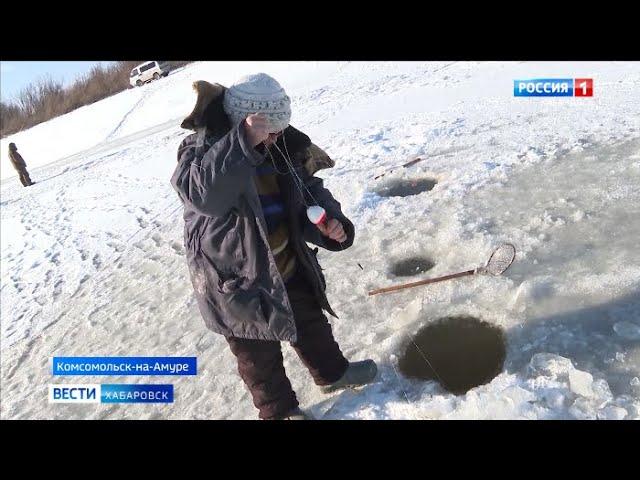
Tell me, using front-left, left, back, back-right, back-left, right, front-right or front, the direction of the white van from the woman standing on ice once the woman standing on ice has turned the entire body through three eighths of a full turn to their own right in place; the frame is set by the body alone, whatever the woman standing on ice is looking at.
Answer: right

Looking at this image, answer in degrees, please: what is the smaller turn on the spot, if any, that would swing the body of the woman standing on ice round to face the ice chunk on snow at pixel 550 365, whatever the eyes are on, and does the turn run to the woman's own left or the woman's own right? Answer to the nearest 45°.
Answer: approximately 45° to the woman's own left

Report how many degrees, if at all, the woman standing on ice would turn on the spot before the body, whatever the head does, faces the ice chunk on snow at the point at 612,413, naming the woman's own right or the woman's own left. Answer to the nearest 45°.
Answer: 0° — they already face it

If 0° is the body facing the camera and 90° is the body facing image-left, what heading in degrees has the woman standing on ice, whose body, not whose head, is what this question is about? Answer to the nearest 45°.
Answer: approximately 315°

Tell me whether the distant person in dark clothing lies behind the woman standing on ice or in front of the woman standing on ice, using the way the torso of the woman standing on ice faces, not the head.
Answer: behind

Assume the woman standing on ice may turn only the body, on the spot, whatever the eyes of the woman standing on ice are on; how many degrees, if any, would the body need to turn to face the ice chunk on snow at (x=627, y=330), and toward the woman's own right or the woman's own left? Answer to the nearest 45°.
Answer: approximately 45° to the woman's own left

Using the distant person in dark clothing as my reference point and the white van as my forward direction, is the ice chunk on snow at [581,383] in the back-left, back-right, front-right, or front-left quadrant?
back-right

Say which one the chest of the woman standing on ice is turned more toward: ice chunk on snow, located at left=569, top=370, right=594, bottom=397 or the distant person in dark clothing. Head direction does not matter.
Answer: the ice chunk on snow

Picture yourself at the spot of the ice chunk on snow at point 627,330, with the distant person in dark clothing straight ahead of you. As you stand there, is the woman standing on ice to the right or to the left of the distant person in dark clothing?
left
